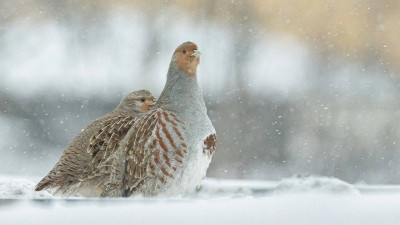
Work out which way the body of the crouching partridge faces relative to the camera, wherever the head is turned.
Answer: to the viewer's right

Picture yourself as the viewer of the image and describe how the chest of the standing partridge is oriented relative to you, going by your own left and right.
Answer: facing the viewer and to the right of the viewer

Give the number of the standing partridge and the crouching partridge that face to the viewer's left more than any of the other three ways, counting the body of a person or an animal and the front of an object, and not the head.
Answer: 0
